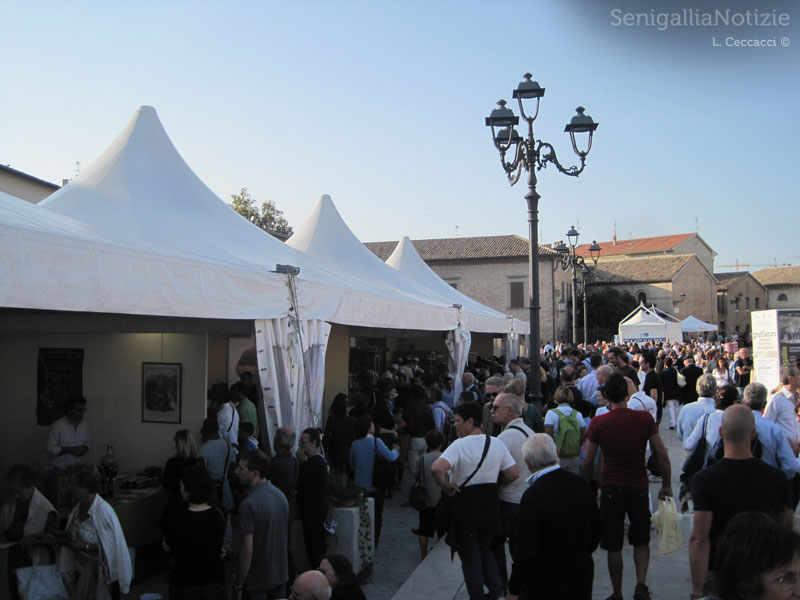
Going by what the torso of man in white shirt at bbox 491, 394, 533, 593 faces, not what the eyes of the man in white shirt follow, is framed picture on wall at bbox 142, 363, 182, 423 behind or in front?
in front

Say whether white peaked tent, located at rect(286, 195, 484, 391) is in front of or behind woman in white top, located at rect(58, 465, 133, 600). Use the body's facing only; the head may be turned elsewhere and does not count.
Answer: behind

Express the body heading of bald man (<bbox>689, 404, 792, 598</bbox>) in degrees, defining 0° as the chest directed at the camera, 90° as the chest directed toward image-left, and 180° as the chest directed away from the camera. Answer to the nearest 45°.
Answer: approximately 180°

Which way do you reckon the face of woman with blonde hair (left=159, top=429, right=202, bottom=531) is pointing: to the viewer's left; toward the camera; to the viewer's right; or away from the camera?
away from the camera

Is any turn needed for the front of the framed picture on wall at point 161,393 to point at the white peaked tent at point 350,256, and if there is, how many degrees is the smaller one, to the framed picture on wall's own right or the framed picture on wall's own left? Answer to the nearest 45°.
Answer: approximately 135° to the framed picture on wall's own left

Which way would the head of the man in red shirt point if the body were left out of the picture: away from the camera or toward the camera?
away from the camera

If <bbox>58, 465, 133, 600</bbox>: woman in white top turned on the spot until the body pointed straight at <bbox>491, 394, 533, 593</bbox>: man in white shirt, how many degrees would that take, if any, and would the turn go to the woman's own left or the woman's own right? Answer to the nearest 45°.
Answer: approximately 135° to the woman's own left

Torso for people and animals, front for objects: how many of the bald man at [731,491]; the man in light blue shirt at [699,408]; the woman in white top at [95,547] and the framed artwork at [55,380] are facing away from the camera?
2

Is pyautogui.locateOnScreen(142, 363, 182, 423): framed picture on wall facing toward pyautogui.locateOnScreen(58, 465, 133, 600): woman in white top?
yes

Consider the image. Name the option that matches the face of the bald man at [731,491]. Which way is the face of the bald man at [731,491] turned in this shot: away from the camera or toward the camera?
away from the camera

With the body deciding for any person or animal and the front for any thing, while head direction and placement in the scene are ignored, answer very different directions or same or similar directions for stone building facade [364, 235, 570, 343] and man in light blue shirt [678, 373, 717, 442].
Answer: very different directions

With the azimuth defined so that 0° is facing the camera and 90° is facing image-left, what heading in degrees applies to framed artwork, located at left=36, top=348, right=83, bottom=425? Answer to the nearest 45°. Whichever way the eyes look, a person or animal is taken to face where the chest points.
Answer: approximately 0°
